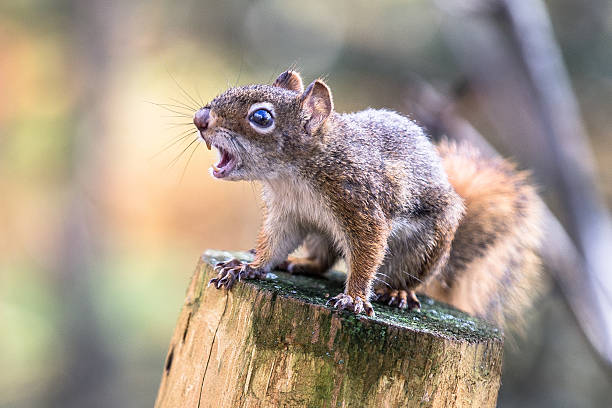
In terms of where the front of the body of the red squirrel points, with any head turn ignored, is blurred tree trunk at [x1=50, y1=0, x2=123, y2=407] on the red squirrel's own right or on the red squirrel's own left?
on the red squirrel's own right

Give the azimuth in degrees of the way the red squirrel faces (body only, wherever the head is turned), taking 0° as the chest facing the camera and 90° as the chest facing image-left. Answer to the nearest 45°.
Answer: approximately 45°

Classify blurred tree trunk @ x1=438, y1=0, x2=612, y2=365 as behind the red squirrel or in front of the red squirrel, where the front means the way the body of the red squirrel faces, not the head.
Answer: behind
